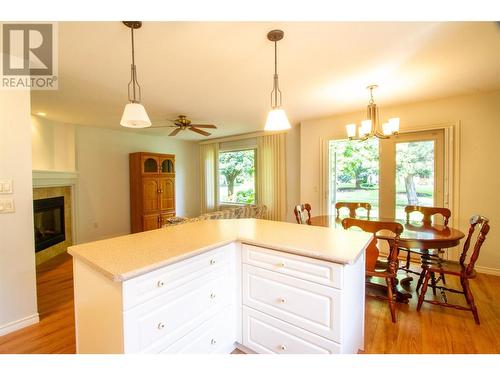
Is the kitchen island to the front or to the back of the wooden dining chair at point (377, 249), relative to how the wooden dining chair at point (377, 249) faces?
to the back

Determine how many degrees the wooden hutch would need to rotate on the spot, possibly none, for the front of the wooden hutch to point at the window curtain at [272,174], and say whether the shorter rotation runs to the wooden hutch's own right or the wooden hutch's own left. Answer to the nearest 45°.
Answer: approximately 45° to the wooden hutch's own left

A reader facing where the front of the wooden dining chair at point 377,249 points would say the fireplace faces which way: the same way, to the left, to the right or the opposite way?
to the right

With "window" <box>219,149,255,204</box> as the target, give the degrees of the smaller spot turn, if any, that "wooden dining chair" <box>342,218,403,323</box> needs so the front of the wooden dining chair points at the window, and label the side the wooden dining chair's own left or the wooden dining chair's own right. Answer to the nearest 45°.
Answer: approximately 45° to the wooden dining chair's own left

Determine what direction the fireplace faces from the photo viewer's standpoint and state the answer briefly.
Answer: facing the viewer and to the right of the viewer

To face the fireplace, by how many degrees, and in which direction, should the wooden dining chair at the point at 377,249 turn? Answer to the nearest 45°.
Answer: approximately 90° to its left

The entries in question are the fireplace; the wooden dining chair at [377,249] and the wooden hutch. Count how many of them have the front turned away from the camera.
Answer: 1

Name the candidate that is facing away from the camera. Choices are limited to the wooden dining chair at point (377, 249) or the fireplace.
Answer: the wooden dining chair

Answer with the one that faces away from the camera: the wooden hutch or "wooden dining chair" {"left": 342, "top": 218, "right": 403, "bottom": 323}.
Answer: the wooden dining chair

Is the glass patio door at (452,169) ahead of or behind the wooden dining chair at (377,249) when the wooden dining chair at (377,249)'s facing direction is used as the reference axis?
ahead

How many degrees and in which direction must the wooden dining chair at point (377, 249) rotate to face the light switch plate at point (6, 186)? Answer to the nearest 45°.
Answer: approximately 135° to its left

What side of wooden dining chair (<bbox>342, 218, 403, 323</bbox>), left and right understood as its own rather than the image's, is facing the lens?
back

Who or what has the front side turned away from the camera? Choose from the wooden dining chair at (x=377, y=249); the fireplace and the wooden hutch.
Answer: the wooden dining chair
